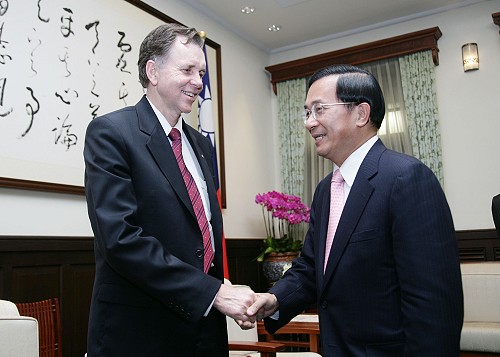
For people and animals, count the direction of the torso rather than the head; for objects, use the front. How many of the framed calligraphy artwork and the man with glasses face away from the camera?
0

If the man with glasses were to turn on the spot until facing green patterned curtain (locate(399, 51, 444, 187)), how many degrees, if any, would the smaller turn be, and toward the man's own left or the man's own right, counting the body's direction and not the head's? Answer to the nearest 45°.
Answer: approximately 135° to the man's own right

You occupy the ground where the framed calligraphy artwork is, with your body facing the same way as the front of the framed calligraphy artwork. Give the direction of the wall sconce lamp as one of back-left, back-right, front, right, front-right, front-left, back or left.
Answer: front-left

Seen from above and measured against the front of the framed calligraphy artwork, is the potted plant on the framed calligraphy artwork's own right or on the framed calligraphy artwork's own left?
on the framed calligraphy artwork's own left

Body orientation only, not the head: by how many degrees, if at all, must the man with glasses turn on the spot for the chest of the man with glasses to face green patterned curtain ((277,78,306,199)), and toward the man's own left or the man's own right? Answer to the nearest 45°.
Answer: approximately 135° to the man's own right

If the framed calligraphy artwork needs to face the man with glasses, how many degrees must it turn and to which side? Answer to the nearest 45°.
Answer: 0° — it already faces them

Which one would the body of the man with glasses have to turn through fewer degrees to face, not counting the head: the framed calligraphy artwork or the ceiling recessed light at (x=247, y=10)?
the framed calligraphy artwork
